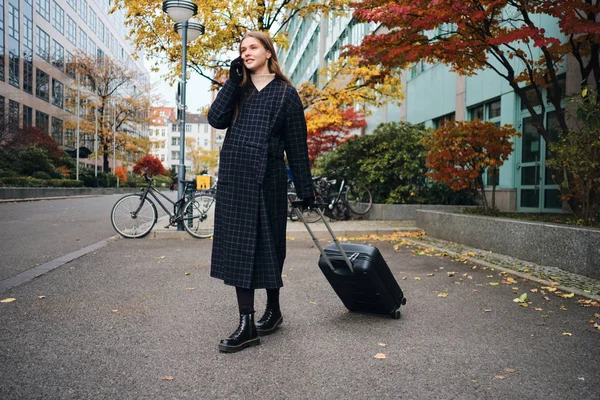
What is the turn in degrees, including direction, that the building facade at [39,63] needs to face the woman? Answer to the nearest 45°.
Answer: approximately 45° to its right

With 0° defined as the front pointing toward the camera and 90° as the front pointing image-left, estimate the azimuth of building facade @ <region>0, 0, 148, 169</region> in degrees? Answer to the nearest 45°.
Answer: approximately 315°

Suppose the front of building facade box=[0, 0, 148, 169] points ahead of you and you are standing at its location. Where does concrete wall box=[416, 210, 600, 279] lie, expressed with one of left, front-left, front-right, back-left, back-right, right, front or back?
front-right

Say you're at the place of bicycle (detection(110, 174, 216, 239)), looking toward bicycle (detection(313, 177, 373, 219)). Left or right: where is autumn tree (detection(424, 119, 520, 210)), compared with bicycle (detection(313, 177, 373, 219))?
right

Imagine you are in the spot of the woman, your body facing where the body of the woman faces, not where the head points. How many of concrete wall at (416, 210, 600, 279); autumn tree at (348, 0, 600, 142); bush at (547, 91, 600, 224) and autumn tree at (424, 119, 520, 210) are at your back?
4

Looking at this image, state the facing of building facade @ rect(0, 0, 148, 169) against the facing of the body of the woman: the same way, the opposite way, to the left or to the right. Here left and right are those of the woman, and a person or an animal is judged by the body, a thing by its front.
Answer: to the left

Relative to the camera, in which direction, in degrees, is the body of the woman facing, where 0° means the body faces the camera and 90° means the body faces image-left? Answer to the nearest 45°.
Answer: approximately 45°
